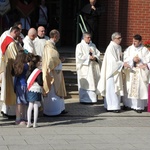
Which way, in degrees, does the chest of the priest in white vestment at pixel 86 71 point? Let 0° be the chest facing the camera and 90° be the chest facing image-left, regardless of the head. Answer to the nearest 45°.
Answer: approximately 315°
